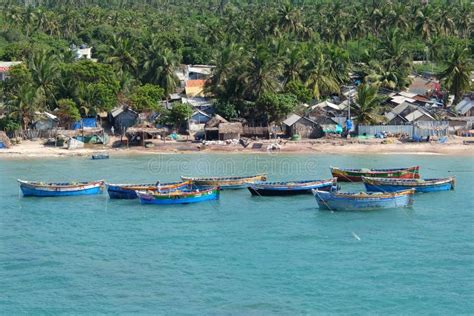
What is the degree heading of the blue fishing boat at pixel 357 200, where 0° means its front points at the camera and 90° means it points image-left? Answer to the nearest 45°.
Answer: approximately 90°
